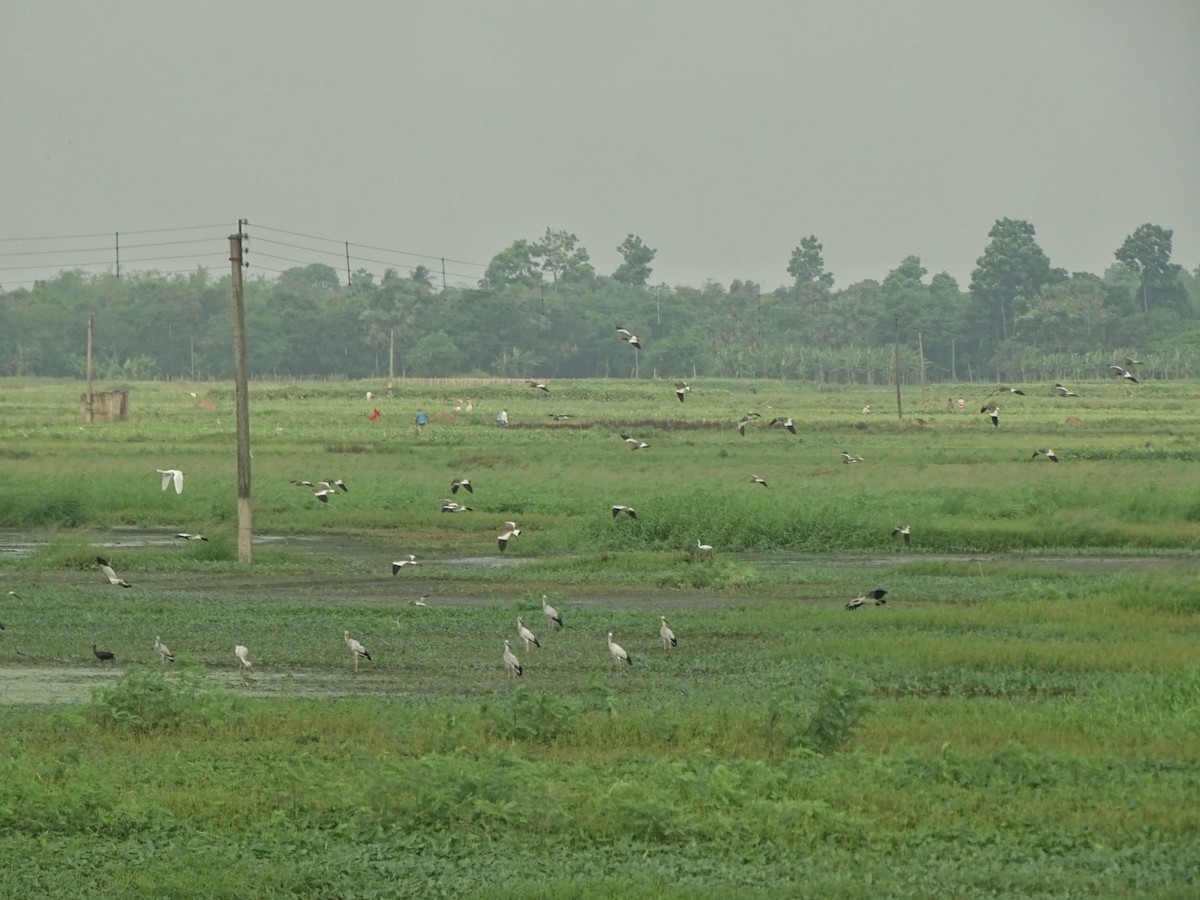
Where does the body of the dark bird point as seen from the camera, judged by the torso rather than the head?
to the viewer's left

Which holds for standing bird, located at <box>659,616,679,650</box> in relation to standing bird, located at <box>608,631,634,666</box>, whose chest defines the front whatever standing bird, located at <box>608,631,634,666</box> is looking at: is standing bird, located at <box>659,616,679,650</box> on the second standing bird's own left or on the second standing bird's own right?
on the second standing bird's own right

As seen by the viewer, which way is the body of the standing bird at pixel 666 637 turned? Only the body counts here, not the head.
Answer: to the viewer's left

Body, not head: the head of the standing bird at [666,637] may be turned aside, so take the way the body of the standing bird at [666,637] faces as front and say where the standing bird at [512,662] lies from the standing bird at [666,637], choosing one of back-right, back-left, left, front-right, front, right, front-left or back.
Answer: front-left

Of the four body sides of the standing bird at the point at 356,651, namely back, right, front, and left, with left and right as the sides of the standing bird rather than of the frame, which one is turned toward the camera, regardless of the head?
left

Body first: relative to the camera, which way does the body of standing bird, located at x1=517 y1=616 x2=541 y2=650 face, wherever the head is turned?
to the viewer's left

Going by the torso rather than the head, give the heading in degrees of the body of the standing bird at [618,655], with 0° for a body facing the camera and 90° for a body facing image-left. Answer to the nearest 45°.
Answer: approximately 90°

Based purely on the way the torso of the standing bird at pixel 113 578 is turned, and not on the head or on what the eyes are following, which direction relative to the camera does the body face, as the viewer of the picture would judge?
to the viewer's left

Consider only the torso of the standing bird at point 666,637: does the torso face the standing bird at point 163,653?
yes

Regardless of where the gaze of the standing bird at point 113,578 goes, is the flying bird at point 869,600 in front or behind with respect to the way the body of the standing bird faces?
behind

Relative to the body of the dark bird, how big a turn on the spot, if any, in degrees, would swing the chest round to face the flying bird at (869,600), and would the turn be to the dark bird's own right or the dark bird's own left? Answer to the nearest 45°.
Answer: approximately 180°

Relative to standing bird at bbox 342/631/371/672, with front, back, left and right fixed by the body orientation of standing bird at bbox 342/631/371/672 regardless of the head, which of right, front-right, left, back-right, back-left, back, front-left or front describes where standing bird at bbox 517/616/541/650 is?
back

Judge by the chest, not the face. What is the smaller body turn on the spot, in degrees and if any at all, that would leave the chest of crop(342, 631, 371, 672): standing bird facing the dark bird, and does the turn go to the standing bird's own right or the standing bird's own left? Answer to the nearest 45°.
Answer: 0° — it already faces it
